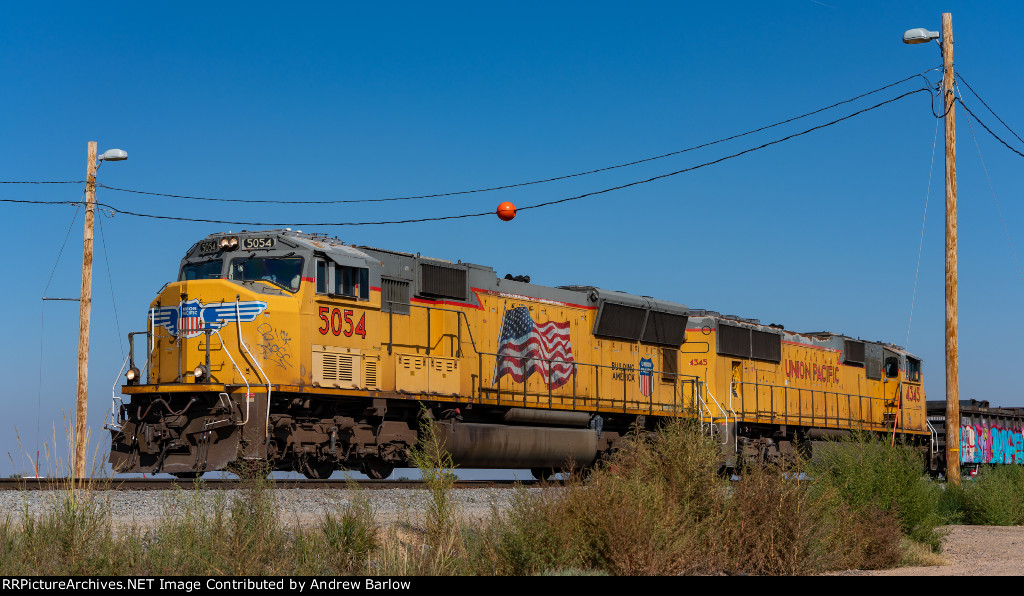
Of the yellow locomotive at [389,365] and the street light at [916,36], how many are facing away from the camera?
0

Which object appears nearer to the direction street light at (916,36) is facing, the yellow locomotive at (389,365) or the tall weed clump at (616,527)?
the yellow locomotive

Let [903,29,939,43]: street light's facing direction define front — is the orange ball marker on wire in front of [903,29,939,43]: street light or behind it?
in front

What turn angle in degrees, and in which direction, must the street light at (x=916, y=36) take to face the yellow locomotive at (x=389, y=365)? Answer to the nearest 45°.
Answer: approximately 45° to its left

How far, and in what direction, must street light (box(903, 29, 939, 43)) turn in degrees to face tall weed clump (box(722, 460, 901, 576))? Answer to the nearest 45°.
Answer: approximately 90° to its left

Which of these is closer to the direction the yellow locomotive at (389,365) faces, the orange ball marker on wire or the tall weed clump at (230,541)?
the tall weed clump

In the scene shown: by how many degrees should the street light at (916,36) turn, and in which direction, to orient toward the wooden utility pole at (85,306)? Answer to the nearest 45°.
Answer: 0° — it already faces it

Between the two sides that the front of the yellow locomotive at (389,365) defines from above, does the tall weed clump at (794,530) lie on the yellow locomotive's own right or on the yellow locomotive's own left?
on the yellow locomotive's own left

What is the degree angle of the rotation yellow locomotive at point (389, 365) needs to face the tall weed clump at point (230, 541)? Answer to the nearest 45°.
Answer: approximately 45° to its left

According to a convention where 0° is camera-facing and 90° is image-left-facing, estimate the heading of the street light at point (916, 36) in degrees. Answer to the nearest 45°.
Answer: approximately 90°

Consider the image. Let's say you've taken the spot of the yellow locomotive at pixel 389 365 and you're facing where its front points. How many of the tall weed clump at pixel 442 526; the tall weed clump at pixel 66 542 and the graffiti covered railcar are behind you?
1

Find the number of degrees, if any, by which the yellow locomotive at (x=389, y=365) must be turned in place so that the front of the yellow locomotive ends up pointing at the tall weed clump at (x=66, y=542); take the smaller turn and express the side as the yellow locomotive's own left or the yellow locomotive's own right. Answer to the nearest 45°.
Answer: approximately 45° to the yellow locomotive's own left
